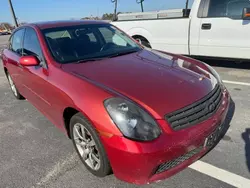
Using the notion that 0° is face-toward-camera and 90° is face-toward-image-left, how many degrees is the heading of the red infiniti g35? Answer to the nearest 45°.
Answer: approximately 315°

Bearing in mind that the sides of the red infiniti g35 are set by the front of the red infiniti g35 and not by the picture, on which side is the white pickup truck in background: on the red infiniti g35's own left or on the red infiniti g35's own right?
on the red infiniti g35's own left
